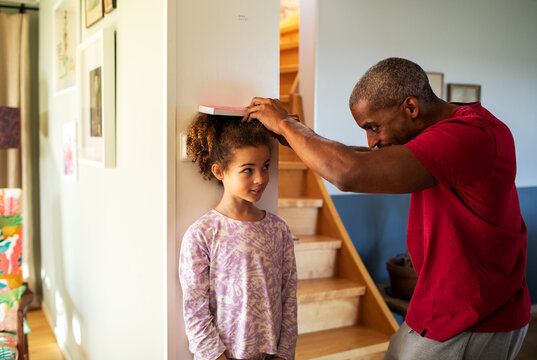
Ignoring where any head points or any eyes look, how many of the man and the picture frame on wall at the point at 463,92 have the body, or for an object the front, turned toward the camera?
1

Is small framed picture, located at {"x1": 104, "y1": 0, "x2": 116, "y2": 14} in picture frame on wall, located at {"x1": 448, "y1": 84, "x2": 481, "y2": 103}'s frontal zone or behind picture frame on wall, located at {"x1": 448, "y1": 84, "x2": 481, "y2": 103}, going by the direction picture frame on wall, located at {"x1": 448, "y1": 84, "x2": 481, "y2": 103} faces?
frontal zone

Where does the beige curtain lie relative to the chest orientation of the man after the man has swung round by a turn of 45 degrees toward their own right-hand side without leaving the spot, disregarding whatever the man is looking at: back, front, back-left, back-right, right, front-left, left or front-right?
front

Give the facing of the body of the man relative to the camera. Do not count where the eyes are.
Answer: to the viewer's left

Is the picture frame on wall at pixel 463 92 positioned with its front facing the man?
yes

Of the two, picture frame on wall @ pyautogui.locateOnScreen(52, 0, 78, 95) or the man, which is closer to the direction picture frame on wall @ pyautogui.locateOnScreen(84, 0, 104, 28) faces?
the man

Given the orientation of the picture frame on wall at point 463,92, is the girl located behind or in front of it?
in front

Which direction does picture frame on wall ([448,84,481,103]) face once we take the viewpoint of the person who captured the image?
facing the viewer

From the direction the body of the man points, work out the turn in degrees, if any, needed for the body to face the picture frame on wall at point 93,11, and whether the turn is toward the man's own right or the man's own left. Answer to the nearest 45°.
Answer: approximately 45° to the man's own right

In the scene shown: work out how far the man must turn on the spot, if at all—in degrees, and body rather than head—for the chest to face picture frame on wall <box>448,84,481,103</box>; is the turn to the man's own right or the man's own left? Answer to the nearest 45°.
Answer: approximately 90° to the man's own right

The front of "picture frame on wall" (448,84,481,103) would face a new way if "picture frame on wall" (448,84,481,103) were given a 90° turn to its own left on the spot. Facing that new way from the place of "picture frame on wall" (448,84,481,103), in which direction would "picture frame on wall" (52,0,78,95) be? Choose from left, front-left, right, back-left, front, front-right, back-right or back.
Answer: back-right
